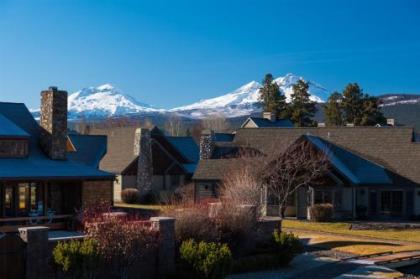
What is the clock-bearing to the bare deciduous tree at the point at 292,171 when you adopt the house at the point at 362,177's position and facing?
The bare deciduous tree is roughly at 2 o'clock from the house.

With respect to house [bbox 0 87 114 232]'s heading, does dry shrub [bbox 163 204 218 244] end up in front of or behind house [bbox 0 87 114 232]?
in front

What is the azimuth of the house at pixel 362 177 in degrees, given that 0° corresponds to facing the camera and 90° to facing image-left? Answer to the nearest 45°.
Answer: approximately 0°

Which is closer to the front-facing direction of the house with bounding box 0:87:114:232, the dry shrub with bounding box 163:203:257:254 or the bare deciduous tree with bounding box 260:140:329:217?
the dry shrub

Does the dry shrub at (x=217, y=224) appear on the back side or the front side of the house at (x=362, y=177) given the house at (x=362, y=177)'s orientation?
on the front side

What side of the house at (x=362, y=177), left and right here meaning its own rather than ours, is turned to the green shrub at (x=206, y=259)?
front

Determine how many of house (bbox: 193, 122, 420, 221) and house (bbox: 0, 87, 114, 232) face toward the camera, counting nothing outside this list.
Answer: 2

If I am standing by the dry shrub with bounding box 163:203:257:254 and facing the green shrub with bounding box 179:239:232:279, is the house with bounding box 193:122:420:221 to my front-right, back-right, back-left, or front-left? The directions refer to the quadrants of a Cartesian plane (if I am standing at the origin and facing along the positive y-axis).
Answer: back-left

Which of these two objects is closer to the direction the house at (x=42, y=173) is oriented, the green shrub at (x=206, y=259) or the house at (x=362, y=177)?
the green shrub

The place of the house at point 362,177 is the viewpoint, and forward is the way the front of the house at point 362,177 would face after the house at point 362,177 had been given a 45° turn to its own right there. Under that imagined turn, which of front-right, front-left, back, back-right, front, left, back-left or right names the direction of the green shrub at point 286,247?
front-left

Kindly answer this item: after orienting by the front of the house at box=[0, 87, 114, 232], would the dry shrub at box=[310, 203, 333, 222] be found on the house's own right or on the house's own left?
on the house's own left

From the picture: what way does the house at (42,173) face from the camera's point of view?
toward the camera

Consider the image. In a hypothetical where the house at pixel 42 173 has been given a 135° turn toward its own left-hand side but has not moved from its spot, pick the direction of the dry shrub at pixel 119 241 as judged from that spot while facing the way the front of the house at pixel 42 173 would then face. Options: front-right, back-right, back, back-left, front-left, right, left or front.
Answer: back-right

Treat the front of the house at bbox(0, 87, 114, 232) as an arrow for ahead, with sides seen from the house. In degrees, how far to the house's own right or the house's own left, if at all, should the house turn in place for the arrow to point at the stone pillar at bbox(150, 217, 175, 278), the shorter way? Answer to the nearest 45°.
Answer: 0° — it already faces it

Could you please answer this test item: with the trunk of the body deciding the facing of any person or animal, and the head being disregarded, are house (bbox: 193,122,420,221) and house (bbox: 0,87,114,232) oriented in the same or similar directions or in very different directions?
same or similar directions

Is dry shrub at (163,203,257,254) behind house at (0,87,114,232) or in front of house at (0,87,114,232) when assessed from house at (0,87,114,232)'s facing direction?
in front
